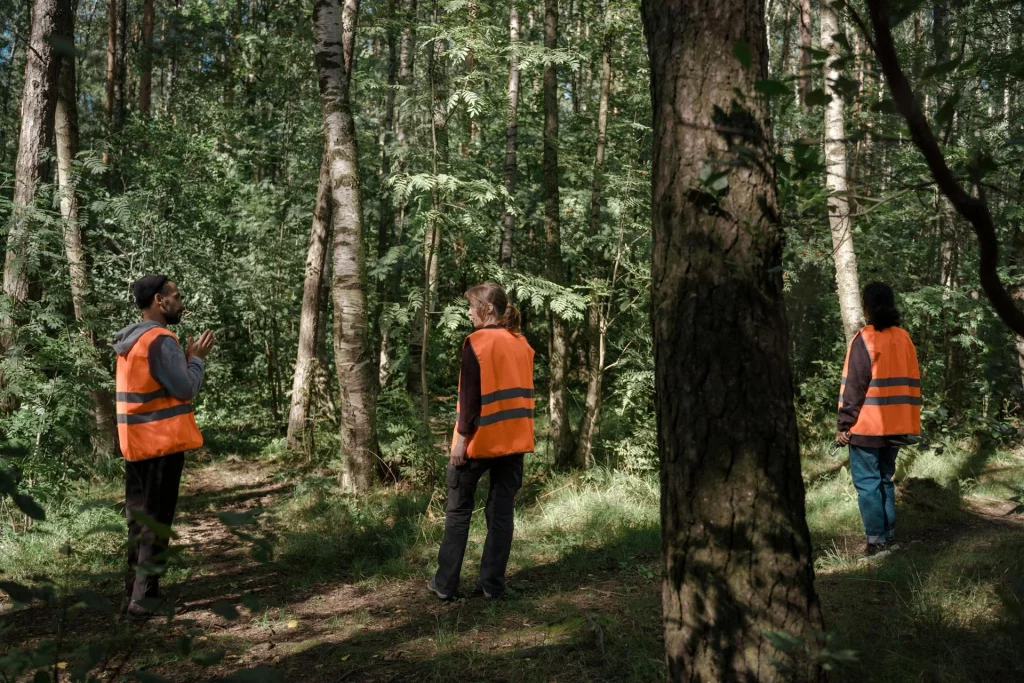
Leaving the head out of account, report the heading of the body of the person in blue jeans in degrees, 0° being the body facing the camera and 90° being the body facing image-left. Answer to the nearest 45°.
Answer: approximately 135°

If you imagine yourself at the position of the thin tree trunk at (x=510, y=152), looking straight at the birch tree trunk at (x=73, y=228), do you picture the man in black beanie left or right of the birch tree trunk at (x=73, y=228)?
left

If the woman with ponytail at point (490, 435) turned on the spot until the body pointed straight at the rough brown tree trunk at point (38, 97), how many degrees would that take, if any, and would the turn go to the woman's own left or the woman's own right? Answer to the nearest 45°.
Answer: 0° — they already face it

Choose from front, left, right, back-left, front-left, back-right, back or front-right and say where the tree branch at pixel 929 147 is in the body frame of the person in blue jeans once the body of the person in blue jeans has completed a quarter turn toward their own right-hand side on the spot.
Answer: back-right

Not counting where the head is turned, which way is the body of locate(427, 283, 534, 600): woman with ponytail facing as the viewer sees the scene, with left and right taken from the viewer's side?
facing away from the viewer and to the left of the viewer

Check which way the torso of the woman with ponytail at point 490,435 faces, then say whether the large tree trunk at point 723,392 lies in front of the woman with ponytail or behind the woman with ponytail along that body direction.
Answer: behind

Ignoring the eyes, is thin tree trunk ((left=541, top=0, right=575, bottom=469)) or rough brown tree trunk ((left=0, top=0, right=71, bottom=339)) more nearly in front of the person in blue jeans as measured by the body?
the thin tree trunk
